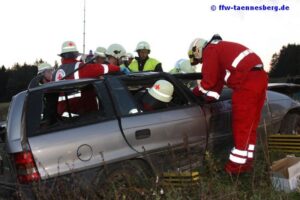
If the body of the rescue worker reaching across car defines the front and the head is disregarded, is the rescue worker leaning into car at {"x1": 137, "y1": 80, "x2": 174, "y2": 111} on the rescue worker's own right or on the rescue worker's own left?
on the rescue worker's own right

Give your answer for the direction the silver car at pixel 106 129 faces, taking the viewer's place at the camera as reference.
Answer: facing away from the viewer and to the right of the viewer
